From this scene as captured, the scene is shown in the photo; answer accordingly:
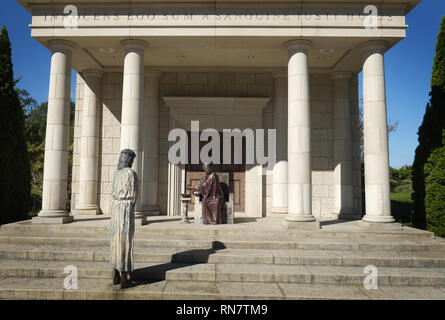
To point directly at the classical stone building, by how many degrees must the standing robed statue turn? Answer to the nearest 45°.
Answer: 0° — it already faces it

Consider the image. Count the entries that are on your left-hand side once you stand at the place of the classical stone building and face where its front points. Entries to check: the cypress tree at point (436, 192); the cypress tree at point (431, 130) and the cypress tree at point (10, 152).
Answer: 2

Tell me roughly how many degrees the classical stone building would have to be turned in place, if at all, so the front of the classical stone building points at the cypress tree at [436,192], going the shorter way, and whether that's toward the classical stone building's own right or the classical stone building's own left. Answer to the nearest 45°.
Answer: approximately 90° to the classical stone building's own left

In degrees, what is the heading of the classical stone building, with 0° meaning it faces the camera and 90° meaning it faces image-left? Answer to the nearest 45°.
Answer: approximately 0°

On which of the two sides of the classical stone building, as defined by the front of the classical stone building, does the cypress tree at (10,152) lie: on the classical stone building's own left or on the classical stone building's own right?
on the classical stone building's own right

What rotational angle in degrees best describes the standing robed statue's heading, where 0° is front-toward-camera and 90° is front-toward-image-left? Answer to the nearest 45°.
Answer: approximately 225°

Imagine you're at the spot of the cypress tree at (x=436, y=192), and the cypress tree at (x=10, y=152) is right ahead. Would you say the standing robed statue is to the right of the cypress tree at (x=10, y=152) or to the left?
left

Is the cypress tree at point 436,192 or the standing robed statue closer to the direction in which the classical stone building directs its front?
the standing robed statue

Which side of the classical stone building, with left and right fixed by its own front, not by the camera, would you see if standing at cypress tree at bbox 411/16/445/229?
left
